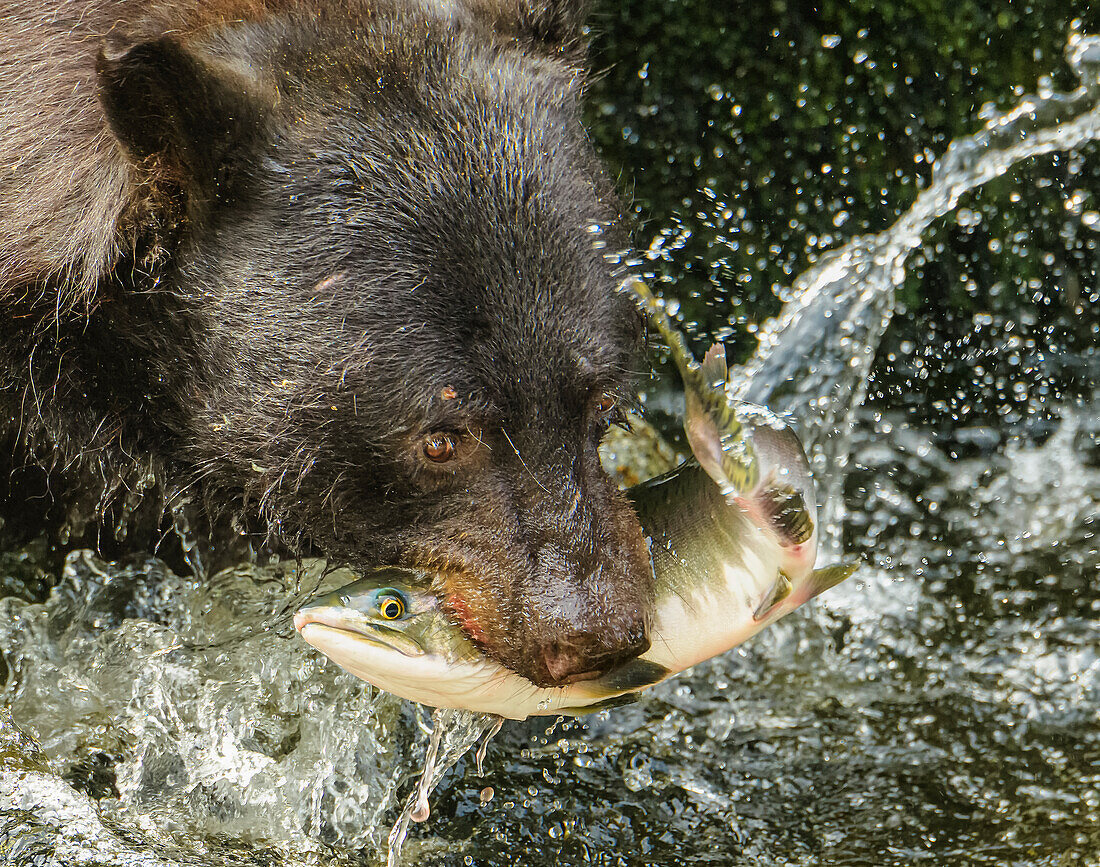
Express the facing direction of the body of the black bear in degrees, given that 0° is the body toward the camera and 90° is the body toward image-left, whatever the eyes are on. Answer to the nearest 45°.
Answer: approximately 315°
